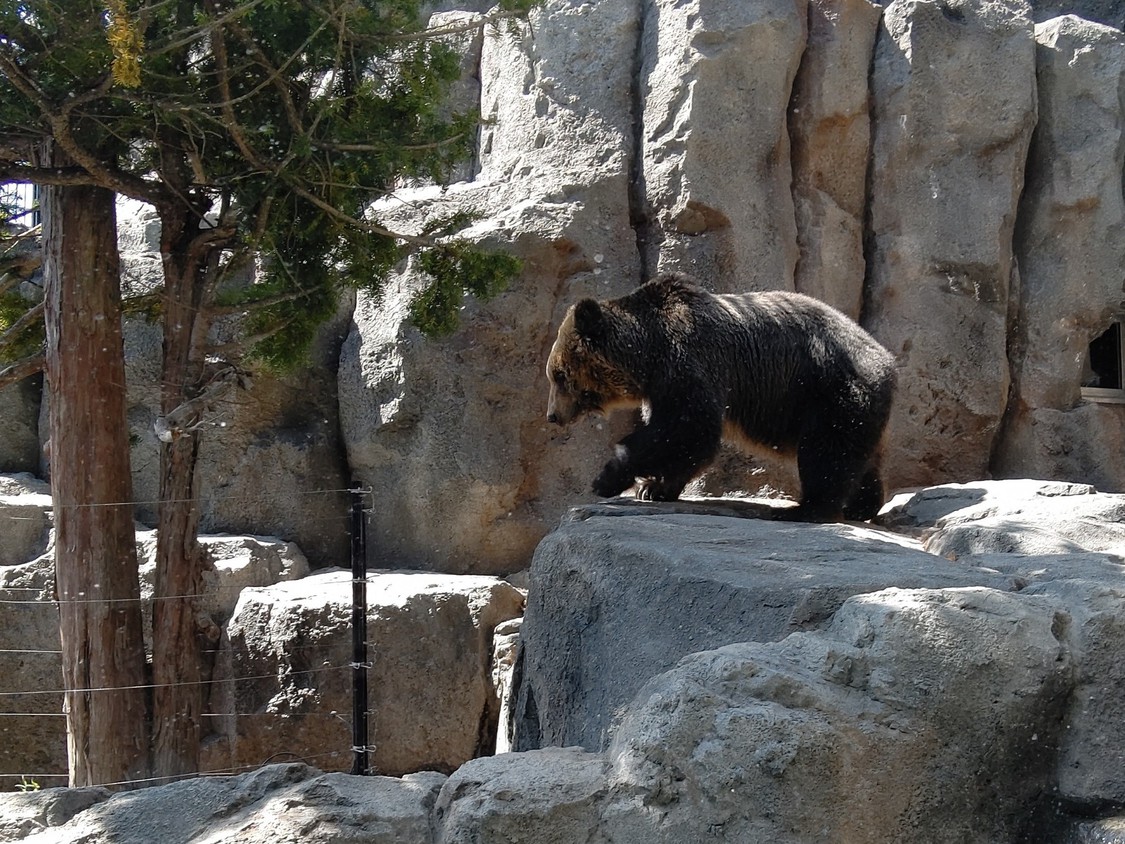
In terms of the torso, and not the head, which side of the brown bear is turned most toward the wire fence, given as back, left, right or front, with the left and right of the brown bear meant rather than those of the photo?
front

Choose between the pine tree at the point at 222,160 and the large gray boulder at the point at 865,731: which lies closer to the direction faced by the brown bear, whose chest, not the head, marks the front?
the pine tree

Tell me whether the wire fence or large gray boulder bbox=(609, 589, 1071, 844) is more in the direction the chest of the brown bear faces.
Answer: the wire fence

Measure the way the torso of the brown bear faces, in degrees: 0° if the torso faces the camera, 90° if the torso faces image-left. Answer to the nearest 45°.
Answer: approximately 90°

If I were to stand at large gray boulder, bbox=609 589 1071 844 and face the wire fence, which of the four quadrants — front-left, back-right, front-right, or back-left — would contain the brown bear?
front-right

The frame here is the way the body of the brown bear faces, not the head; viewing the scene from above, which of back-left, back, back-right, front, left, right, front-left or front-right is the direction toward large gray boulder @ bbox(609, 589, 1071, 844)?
left

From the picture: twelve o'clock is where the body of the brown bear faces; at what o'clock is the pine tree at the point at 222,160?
The pine tree is roughly at 11 o'clock from the brown bear.
